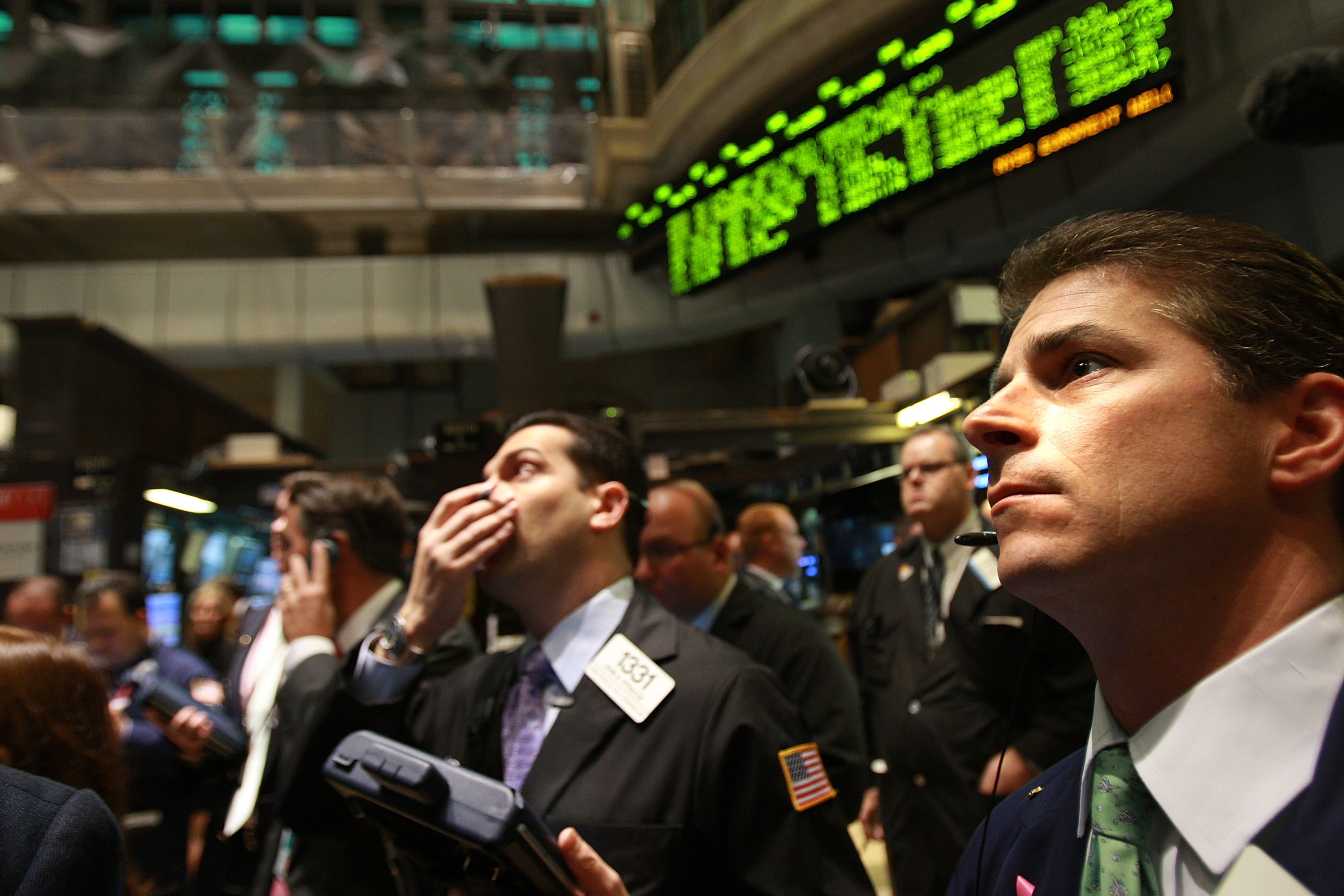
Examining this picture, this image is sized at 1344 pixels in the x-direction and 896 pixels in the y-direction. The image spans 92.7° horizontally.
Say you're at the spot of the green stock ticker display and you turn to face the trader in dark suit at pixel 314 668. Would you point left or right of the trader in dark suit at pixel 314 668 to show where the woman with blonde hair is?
right

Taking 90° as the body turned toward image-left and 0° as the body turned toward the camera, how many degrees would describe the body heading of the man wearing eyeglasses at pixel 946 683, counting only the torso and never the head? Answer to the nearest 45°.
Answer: approximately 45°

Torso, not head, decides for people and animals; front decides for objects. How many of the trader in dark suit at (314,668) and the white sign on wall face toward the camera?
1

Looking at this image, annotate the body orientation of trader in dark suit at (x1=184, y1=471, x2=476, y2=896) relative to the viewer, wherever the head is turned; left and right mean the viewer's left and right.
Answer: facing to the left of the viewer

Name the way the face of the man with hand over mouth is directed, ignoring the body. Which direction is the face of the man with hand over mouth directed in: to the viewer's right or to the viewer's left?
to the viewer's left
